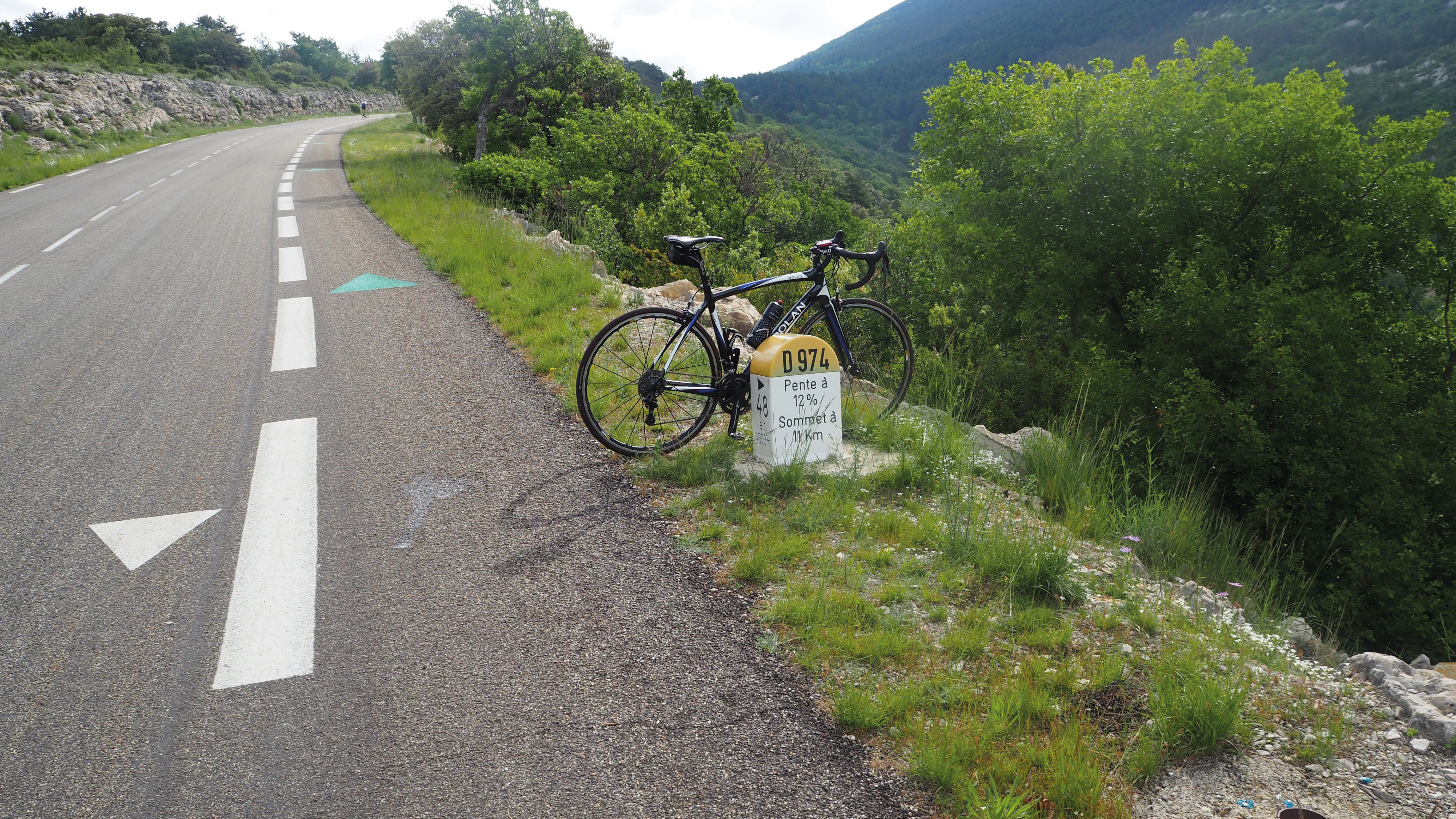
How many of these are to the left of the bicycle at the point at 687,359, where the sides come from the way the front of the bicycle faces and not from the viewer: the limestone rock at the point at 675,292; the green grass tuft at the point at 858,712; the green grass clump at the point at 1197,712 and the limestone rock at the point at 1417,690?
1

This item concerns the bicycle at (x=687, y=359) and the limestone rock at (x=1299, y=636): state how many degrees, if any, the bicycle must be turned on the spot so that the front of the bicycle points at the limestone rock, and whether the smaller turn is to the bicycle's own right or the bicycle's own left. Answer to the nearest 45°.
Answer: approximately 45° to the bicycle's own right

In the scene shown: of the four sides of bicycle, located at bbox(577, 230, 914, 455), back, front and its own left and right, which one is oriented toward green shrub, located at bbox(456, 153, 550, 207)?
left

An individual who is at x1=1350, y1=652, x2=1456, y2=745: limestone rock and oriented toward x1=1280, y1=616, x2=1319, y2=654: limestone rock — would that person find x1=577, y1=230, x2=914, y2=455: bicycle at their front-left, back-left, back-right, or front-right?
front-left

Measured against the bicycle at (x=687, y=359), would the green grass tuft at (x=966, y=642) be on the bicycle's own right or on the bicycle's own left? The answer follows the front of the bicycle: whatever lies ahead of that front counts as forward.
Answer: on the bicycle's own right

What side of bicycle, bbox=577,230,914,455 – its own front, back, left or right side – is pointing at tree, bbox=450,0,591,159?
left

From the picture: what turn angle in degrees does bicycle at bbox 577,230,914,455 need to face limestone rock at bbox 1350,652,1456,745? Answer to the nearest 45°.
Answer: approximately 45° to its right

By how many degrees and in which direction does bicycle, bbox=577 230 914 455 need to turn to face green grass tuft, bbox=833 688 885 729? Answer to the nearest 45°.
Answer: approximately 90° to its right

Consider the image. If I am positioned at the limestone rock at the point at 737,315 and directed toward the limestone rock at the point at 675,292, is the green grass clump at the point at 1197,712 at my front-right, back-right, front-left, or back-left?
back-left

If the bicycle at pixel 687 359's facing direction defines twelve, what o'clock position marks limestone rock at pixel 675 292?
The limestone rock is roughly at 9 o'clock from the bicycle.

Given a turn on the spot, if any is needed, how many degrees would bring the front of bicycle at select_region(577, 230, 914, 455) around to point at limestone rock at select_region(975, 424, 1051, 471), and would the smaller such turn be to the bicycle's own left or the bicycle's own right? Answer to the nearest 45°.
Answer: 0° — it already faces it

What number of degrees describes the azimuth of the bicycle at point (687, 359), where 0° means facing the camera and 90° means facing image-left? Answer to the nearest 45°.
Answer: approximately 270°
